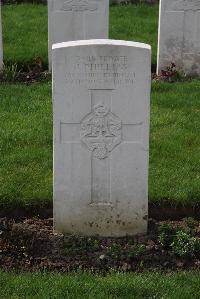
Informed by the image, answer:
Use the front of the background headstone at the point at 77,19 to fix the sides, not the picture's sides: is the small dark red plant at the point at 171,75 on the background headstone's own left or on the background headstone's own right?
on the background headstone's own left

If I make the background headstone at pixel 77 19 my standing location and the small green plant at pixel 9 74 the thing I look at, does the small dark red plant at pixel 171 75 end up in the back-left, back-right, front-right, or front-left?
back-left

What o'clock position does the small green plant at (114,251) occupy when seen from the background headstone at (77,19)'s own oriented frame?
The small green plant is roughly at 12 o'clock from the background headstone.

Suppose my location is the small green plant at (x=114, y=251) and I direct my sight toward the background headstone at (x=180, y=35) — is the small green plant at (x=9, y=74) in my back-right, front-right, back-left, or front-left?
front-left

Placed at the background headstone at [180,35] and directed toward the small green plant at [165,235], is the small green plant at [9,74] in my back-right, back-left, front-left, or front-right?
front-right

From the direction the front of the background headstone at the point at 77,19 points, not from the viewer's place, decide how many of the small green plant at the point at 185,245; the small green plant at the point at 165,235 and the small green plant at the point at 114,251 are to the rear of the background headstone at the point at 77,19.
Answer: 0

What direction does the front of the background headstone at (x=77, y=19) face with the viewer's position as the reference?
facing the viewer

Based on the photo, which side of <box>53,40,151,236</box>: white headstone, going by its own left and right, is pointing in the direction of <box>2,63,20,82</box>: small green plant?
back

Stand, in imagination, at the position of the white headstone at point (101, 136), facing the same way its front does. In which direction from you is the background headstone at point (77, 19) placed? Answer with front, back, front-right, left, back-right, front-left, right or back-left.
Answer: back

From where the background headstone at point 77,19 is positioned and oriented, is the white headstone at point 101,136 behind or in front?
in front

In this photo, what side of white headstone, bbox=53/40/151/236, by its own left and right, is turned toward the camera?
front

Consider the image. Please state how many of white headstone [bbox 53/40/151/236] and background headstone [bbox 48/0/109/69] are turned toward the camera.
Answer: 2

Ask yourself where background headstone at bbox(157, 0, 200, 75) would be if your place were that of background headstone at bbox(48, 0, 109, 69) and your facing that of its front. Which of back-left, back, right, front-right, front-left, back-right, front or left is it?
left

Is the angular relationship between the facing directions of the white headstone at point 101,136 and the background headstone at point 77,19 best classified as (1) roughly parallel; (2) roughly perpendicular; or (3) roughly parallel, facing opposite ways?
roughly parallel

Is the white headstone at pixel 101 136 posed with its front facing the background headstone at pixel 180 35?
no
